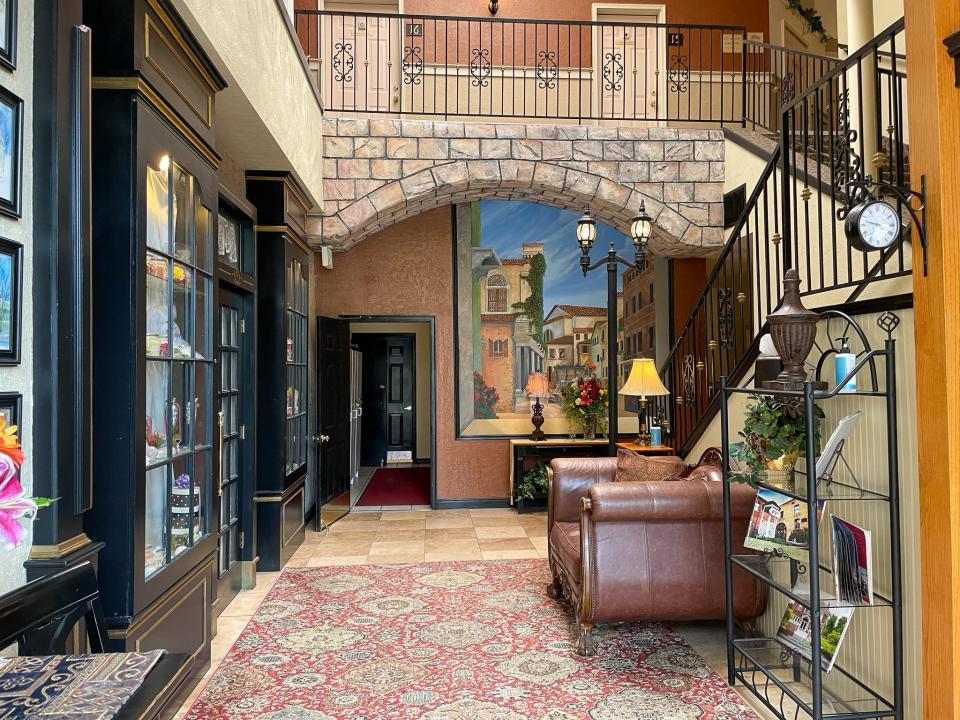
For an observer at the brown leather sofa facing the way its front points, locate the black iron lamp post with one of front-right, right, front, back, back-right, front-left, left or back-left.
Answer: right

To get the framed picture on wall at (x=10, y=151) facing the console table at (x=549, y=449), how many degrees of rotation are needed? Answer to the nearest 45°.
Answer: approximately 90° to its left

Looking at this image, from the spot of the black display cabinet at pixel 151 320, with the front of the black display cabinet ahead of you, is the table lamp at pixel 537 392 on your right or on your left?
on your left

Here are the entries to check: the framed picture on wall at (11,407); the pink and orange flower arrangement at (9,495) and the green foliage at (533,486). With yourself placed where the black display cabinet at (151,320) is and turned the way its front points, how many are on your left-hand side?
1

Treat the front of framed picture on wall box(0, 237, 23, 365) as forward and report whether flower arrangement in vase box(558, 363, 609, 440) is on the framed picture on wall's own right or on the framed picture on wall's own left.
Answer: on the framed picture on wall's own left

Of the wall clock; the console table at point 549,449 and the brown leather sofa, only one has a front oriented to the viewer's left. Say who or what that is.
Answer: the brown leather sofa

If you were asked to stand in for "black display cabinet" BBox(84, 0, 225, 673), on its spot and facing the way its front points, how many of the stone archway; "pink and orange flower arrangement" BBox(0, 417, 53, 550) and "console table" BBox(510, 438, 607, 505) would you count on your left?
2

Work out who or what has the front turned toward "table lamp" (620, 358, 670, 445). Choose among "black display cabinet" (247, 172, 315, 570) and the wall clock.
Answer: the black display cabinet

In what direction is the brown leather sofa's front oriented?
to the viewer's left

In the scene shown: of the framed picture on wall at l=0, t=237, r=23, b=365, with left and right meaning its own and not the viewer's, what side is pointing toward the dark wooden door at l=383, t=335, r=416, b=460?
left

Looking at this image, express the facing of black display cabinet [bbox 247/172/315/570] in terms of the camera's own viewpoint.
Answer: facing to the right of the viewer
